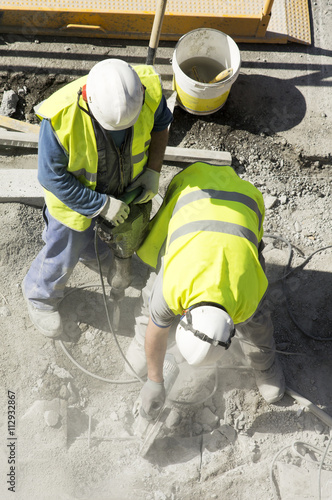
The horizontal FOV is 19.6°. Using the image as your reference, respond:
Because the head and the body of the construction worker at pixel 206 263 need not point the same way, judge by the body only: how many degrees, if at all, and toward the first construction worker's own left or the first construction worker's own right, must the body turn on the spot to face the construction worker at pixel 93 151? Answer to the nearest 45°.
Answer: approximately 135° to the first construction worker's own right

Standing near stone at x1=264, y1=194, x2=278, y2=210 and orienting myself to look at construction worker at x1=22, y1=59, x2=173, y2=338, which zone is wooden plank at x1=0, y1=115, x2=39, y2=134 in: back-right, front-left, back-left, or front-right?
front-right

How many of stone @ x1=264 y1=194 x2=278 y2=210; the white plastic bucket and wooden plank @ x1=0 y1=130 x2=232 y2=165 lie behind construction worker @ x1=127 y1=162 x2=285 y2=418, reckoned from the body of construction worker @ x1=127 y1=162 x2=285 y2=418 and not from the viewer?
3

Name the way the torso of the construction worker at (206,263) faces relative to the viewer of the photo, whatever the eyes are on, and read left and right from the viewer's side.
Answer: facing the viewer

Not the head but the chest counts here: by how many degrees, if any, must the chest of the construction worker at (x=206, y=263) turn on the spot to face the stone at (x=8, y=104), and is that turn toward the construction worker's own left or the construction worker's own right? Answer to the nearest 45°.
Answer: approximately 135° to the construction worker's own right

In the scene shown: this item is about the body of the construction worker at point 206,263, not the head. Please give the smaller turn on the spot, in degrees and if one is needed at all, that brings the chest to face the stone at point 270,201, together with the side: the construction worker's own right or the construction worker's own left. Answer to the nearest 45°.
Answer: approximately 180°

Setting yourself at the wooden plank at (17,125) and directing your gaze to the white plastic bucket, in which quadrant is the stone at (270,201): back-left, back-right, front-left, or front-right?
front-right

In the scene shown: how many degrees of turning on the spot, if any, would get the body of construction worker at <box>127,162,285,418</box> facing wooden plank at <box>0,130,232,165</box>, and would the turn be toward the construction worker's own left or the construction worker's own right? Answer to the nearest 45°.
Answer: approximately 180°

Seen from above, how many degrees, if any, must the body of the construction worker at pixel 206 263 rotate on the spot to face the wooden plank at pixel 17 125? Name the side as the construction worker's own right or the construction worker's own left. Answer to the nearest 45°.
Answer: approximately 135° to the construction worker's own right

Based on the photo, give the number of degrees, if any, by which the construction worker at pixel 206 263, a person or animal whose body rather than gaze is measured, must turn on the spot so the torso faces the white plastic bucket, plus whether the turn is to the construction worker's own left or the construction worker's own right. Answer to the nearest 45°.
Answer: approximately 180°
